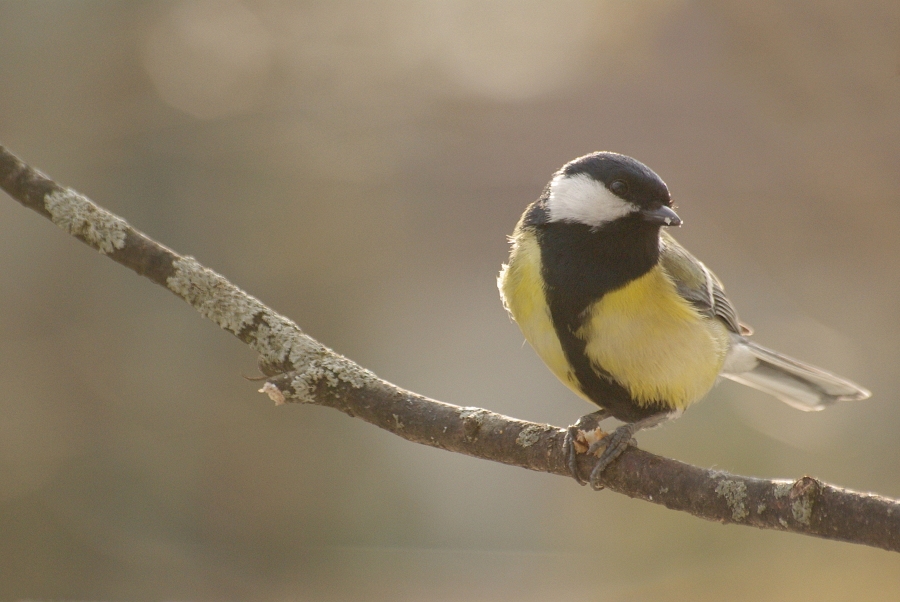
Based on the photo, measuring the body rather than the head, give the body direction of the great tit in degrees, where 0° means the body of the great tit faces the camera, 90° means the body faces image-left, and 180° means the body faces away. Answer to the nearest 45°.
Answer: approximately 45°
